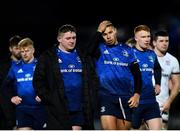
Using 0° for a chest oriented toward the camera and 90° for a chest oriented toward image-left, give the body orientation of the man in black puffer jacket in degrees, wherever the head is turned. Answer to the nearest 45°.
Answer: approximately 315°

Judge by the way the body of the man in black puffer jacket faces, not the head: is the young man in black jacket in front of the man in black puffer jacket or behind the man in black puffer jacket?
behind
